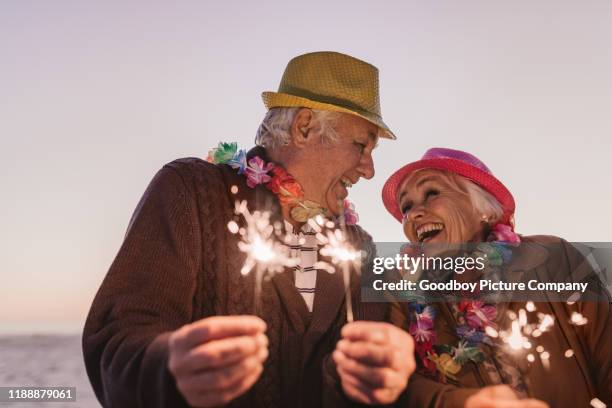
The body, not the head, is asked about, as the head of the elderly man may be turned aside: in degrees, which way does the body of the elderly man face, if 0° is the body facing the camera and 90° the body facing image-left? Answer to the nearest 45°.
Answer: approximately 315°

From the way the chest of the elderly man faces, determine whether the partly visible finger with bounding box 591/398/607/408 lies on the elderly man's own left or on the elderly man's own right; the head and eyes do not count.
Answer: on the elderly man's own left

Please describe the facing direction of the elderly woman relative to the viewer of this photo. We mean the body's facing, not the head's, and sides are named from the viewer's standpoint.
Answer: facing the viewer and to the left of the viewer

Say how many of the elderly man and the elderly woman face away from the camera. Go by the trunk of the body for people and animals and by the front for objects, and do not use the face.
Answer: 0

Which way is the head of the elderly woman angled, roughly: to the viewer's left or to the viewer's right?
to the viewer's left

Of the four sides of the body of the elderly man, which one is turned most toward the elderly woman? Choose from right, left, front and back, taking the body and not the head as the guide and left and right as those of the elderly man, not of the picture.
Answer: left
